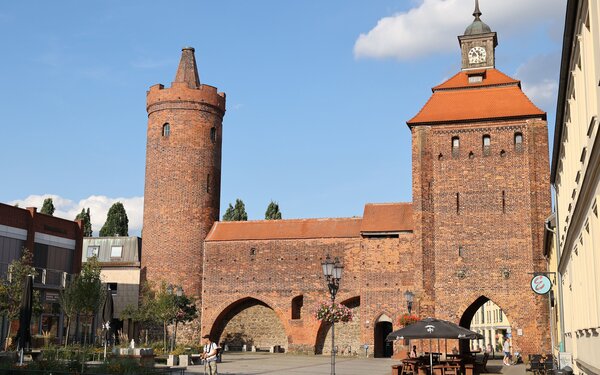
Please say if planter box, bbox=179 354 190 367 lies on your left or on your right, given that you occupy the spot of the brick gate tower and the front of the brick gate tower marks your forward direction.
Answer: on your right

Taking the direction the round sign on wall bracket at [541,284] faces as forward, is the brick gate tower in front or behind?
behind

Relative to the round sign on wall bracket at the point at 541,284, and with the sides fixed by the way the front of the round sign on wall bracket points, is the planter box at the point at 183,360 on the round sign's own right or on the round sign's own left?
on the round sign's own right

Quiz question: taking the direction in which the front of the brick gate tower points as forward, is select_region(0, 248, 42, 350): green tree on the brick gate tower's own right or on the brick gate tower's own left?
on the brick gate tower's own right

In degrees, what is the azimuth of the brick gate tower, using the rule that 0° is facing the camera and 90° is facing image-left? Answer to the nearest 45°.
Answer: approximately 0°

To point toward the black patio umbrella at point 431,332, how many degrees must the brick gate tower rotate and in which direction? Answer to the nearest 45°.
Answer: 0° — it already faces it

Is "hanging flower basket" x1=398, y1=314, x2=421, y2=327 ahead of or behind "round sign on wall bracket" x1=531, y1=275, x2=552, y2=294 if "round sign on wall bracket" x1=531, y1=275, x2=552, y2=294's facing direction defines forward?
behind

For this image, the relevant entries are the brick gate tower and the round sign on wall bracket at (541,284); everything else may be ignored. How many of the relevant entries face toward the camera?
2

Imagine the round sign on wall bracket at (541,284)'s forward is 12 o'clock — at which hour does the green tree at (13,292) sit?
The green tree is roughly at 3 o'clock from the round sign on wall bracket.
